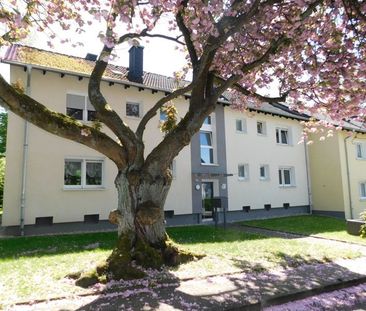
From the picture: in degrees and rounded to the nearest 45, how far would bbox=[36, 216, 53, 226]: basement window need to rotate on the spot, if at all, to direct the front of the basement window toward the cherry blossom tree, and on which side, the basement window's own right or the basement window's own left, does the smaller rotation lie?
0° — it already faces it

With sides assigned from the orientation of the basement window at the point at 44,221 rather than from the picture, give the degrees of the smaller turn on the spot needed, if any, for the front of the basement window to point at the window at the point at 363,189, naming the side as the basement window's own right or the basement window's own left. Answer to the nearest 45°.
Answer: approximately 90° to the basement window's own left

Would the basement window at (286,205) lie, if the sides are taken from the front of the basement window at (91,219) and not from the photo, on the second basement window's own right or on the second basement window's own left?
on the second basement window's own left

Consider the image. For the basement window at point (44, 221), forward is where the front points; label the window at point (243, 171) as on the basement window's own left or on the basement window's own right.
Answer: on the basement window's own left

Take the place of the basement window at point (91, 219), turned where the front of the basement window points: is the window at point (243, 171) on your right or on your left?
on your left

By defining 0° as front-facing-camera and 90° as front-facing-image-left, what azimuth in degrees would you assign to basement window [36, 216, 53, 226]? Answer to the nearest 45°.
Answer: approximately 0°

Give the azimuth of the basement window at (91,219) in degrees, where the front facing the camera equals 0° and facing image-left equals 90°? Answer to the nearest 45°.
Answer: approximately 0°

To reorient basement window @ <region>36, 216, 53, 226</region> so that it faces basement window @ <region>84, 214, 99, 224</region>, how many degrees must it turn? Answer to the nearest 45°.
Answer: approximately 90° to its left

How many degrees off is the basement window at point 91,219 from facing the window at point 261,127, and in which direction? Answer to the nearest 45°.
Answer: approximately 90° to its left
